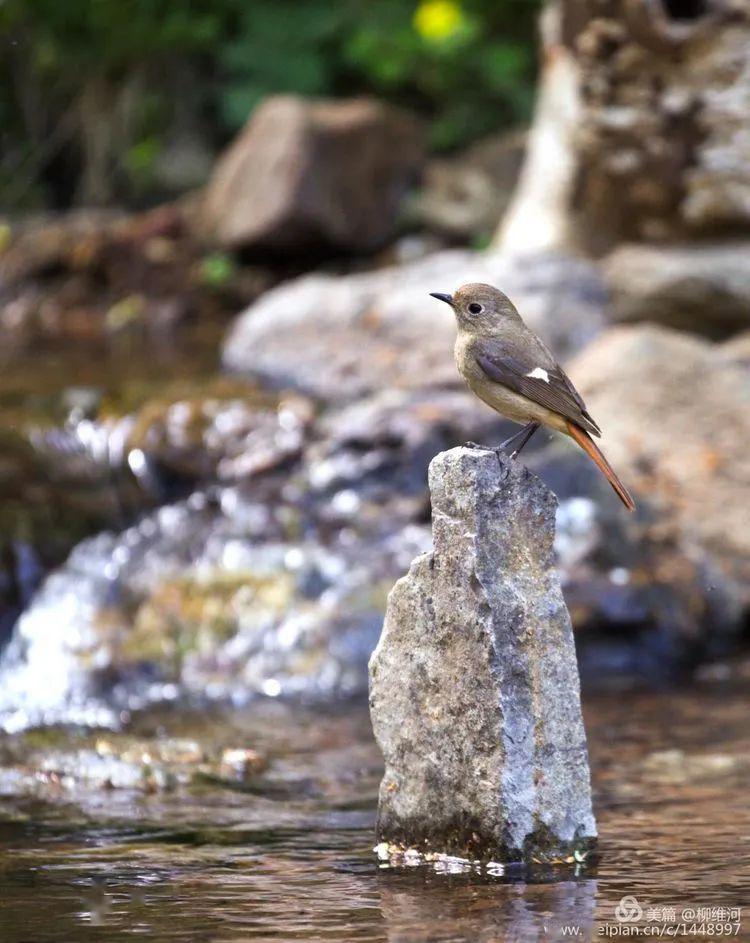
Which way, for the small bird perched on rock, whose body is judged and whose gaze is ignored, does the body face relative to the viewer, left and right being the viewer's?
facing to the left of the viewer

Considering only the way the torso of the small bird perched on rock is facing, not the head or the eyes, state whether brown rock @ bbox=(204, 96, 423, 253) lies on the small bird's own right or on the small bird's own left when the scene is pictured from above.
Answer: on the small bird's own right

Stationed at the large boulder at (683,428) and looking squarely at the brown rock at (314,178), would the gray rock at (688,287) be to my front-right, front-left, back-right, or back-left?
front-right

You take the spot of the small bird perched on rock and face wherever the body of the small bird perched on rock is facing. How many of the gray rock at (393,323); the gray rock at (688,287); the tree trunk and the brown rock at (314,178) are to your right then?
4

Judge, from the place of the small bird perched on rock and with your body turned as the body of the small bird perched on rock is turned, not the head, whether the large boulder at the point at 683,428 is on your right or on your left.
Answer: on your right

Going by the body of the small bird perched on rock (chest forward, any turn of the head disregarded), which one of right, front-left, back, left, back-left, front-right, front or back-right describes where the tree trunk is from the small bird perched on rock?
right

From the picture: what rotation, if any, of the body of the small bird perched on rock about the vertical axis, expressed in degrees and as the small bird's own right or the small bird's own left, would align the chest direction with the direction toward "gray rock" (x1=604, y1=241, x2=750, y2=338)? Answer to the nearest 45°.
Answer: approximately 90° to the small bird's own right

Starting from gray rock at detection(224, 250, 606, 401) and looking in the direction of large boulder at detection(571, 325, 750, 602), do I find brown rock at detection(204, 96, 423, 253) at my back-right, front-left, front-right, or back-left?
back-left

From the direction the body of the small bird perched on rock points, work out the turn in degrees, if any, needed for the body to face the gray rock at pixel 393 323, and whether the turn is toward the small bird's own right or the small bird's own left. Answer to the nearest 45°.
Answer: approximately 90° to the small bird's own right

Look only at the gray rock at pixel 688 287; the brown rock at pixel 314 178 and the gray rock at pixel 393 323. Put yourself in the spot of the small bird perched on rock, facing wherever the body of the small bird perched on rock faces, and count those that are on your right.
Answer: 3
